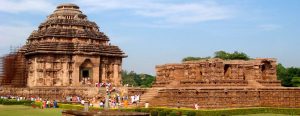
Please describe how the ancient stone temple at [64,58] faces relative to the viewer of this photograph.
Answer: facing the viewer and to the right of the viewer

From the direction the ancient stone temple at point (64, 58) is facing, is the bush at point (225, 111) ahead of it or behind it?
ahead
